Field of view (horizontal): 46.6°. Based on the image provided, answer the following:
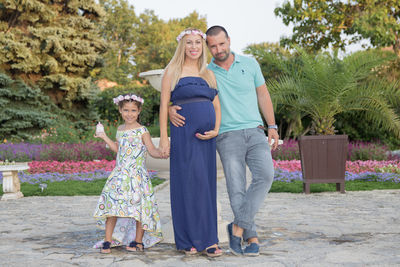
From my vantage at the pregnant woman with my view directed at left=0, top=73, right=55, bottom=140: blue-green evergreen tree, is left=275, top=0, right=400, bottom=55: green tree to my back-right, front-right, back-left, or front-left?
front-right

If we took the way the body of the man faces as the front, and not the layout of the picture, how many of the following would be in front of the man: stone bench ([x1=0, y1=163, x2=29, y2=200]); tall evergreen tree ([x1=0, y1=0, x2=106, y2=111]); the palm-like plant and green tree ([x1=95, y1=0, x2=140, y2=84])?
0

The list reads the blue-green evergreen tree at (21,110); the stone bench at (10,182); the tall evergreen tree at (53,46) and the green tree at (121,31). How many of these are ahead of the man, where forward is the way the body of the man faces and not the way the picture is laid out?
0

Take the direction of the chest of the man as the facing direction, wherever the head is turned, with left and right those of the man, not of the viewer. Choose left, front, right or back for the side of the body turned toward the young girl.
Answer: right

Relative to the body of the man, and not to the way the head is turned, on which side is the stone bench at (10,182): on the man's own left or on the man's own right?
on the man's own right

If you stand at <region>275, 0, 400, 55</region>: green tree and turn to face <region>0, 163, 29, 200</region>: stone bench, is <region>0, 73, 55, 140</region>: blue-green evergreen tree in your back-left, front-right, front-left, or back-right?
front-right

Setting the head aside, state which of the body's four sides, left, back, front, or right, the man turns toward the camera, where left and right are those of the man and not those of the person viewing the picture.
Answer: front

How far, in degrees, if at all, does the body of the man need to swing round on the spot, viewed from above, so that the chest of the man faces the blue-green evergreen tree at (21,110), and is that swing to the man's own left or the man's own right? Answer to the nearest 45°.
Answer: approximately 135° to the man's own right

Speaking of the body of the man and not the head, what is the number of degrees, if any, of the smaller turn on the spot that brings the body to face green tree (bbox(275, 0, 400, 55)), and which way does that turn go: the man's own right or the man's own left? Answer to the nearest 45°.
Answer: approximately 180°

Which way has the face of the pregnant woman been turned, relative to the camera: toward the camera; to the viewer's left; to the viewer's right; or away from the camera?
toward the camera

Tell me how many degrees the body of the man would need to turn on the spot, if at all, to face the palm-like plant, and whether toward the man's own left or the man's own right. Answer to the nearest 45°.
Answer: approximately 180°

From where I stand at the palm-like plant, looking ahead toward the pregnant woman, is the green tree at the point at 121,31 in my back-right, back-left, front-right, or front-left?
back-right

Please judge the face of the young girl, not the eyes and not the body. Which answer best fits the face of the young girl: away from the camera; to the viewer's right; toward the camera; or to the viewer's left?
toward the camera

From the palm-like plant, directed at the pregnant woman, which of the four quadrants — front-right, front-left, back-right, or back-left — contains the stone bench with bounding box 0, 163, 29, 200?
front-right

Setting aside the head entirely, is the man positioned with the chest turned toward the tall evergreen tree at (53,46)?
no

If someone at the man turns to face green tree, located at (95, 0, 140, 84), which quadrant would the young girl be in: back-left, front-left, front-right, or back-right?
front-left
